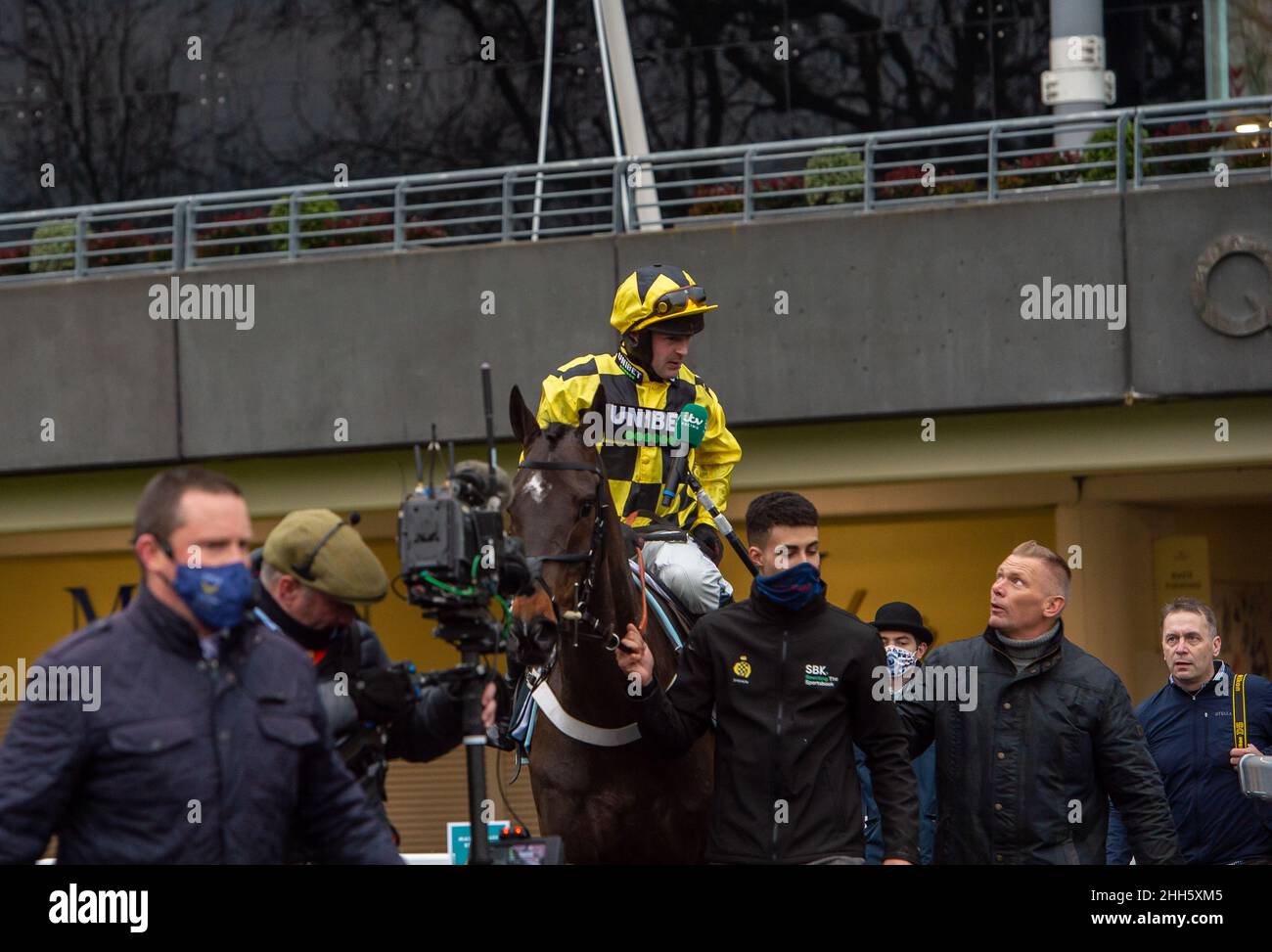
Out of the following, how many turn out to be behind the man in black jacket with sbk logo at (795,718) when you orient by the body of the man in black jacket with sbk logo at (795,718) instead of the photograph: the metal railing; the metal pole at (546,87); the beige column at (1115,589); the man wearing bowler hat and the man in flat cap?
4

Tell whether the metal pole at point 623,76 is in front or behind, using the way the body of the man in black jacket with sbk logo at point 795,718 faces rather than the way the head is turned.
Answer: behind

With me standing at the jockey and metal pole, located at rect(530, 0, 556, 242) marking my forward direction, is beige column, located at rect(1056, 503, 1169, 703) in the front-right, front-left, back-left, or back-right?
front-right

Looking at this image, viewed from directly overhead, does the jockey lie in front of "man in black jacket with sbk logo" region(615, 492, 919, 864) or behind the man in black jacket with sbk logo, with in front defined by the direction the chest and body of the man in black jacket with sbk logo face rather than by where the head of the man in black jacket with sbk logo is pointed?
behind

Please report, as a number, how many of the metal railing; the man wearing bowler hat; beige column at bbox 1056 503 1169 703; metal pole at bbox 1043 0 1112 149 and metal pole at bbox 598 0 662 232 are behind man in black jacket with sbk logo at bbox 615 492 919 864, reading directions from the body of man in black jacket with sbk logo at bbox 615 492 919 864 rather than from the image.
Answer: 5

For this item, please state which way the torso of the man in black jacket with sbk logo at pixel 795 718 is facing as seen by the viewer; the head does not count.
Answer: toward the camera

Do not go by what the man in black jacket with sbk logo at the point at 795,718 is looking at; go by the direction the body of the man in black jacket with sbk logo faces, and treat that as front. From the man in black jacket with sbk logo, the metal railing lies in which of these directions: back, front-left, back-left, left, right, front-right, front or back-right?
back

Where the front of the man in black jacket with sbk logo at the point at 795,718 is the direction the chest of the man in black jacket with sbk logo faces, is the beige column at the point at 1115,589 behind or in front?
behind

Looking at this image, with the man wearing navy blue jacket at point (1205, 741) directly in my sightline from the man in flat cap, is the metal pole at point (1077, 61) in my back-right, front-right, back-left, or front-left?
front-left

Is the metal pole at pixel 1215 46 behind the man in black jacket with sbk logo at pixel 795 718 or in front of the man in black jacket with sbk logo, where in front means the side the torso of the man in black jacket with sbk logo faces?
behind

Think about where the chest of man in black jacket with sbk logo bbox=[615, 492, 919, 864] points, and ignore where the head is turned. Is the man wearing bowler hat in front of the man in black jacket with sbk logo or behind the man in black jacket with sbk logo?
behind

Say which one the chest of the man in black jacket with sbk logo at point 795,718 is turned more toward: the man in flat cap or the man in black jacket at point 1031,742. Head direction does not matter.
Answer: the man in flat cap

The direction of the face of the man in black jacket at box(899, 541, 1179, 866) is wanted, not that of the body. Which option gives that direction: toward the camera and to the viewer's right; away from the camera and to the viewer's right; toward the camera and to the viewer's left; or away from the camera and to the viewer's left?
toward the camera and to the viewer's left

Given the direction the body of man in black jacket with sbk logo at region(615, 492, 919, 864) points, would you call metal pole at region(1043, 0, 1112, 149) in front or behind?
behind

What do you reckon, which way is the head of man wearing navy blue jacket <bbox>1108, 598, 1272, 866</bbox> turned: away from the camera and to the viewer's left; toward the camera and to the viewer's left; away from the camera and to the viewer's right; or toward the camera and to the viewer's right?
toward the camera and to the viewer's left

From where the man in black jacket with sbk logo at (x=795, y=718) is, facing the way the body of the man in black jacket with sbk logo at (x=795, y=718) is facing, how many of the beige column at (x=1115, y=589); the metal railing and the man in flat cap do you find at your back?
2
